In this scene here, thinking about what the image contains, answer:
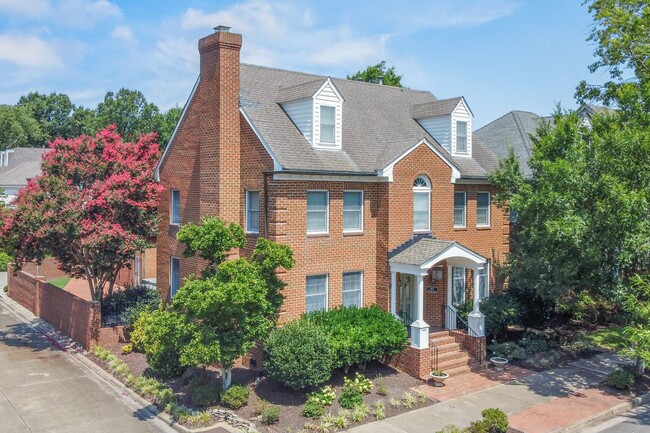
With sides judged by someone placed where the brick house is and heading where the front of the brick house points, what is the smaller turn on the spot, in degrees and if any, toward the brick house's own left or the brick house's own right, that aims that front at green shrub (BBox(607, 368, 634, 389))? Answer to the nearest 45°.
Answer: approximately 45° to the brick house's own left

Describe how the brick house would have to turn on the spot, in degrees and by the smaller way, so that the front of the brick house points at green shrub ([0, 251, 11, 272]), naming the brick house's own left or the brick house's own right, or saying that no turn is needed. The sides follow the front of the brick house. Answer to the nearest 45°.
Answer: approximately 180°

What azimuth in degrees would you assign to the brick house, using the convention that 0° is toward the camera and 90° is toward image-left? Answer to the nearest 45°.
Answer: approximately 315°

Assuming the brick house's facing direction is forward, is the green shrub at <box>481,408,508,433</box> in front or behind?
in front

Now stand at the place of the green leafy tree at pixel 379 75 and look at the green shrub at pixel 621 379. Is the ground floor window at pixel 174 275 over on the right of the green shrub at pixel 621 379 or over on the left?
right

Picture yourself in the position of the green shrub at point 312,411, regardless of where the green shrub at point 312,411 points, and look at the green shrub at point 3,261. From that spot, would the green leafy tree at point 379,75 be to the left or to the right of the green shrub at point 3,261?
right

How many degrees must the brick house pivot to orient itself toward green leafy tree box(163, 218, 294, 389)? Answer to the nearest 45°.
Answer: approximately 90° to its right

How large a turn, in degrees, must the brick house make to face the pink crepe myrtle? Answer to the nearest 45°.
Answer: approximately 135° to its right

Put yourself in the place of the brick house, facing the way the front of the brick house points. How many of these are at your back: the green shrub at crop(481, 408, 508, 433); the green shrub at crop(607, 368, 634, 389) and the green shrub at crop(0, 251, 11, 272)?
1
